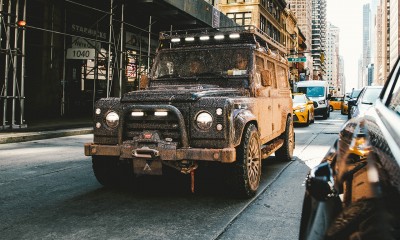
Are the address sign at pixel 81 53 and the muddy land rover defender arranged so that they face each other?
no

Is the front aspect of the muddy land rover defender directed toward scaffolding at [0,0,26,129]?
no

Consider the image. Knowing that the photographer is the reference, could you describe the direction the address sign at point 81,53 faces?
facing the viewer

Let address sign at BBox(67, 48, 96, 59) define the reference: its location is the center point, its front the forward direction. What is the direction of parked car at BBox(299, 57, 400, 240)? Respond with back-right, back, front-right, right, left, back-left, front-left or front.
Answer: front

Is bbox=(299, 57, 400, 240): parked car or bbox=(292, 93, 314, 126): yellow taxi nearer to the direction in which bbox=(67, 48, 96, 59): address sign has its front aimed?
the parked car

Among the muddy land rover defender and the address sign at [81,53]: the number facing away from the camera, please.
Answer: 0

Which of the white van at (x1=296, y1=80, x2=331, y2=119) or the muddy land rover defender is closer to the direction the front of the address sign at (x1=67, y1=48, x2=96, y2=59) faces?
the muddy land rover defender

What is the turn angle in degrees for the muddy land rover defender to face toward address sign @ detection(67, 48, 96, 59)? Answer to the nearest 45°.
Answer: approximately 135° to its right

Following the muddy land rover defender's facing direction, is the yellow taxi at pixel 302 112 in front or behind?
behind

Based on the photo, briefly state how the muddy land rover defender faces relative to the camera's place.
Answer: facing the viewer and to the left of the viewer

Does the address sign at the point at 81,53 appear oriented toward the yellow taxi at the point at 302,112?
no

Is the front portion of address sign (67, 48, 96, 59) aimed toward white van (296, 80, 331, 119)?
no

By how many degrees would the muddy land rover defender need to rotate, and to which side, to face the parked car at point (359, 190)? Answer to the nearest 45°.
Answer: approximately 45° to its left
